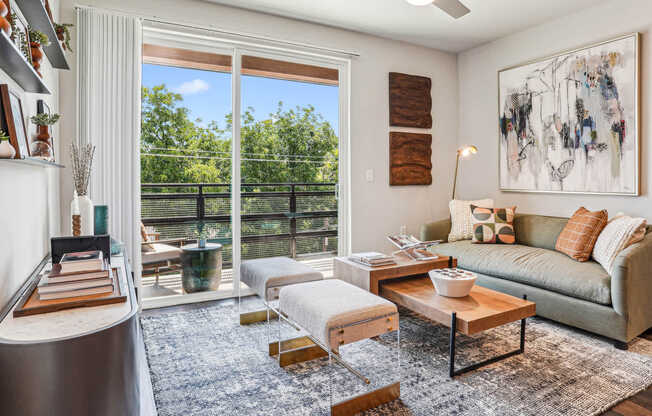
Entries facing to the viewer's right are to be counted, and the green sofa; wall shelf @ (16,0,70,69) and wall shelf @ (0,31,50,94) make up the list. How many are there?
2

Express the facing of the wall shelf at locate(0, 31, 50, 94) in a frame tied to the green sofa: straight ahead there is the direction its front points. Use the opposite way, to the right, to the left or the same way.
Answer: the opposite way

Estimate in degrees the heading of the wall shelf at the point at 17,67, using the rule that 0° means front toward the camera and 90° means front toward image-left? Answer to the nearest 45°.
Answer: approximately 270°

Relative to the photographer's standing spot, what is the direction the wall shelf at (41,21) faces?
facing to the right of the viewer

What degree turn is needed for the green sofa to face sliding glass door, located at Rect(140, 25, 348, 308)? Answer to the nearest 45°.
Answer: approximately 45° to its right

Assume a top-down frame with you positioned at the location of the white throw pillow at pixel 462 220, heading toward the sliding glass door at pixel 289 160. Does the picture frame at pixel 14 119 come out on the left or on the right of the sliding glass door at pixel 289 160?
left

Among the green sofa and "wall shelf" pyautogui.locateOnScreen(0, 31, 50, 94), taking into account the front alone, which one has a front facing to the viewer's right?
the wall shelf
